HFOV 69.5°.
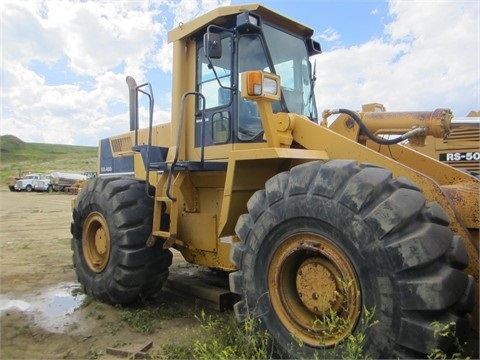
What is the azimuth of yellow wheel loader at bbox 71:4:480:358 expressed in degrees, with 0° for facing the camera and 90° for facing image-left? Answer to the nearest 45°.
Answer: approximately 315°
